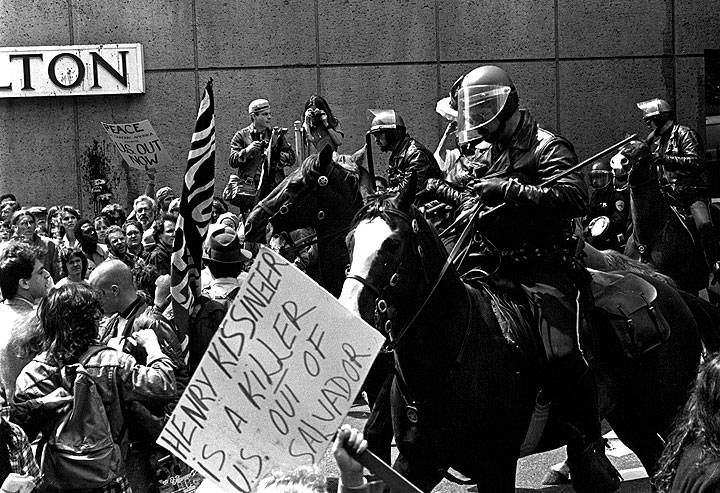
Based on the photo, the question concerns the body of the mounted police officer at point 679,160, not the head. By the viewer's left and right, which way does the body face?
facing to the left of the viewer

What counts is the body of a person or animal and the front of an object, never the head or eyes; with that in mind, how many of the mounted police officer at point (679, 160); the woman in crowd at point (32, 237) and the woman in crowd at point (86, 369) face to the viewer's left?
1

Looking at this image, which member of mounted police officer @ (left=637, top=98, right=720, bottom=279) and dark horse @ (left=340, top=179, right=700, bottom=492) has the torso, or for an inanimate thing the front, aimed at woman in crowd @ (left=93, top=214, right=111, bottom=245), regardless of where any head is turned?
the mounted police officer

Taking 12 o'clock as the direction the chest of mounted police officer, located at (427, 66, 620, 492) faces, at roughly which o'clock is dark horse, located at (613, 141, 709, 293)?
The dark horse is roughly at 5 o'clock from the mounted police officer.

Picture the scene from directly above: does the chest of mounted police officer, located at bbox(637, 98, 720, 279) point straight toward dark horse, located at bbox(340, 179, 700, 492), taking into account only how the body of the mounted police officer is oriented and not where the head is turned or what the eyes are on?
no

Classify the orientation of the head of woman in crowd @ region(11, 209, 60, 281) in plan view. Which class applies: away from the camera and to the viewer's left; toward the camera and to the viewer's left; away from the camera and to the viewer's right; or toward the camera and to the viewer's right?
toward the camera and to the viewer's right

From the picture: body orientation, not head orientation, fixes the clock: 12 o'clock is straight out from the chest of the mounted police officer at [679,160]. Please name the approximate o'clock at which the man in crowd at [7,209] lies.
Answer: The man in crowd is roughly at 12 o'clock from the mounted police officer.

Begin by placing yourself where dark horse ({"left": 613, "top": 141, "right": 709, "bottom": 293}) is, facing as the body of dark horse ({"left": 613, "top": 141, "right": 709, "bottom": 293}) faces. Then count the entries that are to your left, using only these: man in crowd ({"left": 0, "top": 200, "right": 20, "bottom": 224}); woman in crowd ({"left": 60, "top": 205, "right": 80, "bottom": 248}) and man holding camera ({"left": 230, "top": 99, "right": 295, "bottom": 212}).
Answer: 0

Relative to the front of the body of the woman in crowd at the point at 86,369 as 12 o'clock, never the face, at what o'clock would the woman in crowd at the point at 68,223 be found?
the woman in crowd at the point at 68,223 is roughly at 12 o'clock from the woman in crowd at the point at 86,369.

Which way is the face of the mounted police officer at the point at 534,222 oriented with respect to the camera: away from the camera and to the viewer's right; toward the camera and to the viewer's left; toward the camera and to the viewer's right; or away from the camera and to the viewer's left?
toward the camera and to the viewer's left

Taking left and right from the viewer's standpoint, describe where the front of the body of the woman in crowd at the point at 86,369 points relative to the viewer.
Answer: facing away from the viewer

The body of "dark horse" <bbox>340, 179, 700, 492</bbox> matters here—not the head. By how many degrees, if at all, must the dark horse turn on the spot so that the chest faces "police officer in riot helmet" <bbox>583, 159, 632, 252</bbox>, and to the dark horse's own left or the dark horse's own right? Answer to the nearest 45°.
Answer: approximately 135° to the dark horse's own right

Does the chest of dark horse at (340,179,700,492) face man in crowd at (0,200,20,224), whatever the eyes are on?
no

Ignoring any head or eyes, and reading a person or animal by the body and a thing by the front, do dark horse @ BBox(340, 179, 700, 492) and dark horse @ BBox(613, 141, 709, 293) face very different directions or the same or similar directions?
same or similar directions

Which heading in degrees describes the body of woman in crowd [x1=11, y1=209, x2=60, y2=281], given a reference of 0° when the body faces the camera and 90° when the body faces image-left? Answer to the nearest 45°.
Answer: approximately 315°

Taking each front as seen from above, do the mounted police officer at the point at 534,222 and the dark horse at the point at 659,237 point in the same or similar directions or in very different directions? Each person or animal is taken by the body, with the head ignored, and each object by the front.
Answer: same or similar directions

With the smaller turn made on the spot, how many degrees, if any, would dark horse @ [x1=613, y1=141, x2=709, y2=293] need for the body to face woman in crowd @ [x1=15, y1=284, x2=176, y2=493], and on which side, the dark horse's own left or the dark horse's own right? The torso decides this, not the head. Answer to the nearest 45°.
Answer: approximately 45° to the dark horse's own left

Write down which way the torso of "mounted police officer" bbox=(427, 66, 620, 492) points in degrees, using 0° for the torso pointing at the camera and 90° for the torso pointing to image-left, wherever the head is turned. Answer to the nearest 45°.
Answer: approximately 45°
